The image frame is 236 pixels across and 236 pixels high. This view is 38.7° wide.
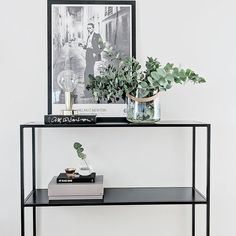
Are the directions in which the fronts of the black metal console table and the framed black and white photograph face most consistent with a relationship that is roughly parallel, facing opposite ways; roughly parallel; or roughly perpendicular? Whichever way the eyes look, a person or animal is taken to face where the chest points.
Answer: roughly parallel

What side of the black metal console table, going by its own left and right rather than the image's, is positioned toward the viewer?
front

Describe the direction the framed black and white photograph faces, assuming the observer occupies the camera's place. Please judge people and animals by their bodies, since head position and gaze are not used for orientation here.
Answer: facing the viewer
